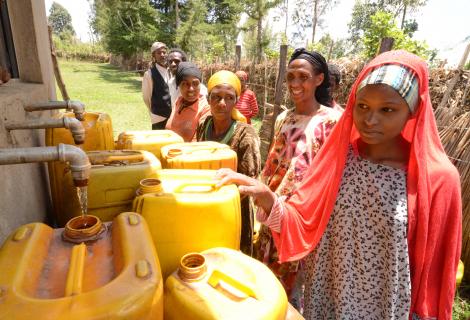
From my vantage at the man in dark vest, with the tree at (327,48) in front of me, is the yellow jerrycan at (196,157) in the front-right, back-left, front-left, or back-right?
back-right

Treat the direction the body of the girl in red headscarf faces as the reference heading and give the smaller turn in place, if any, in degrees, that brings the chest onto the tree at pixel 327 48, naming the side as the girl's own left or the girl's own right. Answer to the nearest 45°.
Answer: approximately 135° to the girl's own right

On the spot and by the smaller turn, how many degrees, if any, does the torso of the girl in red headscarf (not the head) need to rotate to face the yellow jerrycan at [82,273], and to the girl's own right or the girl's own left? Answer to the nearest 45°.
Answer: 0° — they already face it

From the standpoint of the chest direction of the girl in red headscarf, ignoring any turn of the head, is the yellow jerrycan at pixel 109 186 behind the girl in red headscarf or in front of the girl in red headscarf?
in front

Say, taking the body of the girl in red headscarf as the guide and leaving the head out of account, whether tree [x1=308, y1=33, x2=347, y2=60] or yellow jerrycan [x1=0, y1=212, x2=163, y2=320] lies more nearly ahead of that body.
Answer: the yellow jerrycan

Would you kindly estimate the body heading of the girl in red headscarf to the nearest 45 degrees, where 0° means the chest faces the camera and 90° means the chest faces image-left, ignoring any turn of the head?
approximately 45°

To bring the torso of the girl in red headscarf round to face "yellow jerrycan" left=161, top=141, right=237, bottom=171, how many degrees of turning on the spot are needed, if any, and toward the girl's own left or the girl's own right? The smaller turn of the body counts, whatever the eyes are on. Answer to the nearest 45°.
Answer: approximately 45° to the girl's own right

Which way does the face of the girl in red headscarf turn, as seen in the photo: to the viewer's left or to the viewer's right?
to the viewer's left

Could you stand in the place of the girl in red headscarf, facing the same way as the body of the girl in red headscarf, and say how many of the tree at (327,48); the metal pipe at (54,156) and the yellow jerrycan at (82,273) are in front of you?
2
